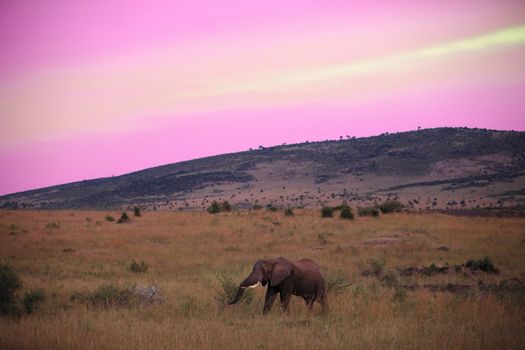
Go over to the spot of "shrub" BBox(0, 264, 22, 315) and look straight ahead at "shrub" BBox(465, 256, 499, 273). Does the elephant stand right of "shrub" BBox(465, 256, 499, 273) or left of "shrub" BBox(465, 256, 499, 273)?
right

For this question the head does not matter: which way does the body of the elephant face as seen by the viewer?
to the viewer's left

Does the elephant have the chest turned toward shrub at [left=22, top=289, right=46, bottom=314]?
yes

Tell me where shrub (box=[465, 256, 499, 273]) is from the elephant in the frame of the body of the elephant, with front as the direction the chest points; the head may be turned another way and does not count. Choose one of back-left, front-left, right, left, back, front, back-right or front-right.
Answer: back-right

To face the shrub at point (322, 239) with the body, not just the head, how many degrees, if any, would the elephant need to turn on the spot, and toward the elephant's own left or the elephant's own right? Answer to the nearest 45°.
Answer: approximately 90° to the elephant's own right

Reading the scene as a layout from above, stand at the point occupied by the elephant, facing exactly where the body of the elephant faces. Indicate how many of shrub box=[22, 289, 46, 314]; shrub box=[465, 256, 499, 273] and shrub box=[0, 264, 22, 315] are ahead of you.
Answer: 2

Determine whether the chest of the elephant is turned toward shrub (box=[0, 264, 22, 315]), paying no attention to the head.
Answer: yes
